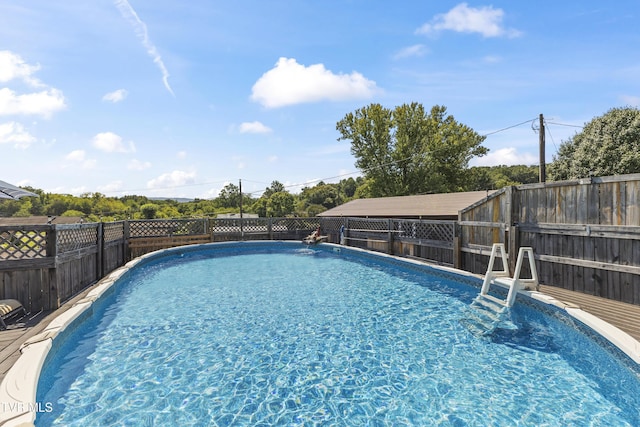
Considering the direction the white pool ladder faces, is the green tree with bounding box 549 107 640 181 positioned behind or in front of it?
behind

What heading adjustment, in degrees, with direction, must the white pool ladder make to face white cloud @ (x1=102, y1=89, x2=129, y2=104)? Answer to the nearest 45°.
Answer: approximately 45° to its right

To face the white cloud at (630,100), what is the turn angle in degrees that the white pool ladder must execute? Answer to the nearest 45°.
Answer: approximately 135° to its right

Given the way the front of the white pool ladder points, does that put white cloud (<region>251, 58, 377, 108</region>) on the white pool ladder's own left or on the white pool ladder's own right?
on the white pool ladder's own right

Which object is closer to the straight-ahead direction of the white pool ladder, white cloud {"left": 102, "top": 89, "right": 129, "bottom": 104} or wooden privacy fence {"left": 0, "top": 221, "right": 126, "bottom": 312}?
the wooden privacy fence

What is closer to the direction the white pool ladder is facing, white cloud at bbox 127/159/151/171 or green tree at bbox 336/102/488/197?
the white cloud

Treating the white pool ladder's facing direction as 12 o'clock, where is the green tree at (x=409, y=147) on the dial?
The green tree is roughly at 4 o'clock from the white pool ladder.

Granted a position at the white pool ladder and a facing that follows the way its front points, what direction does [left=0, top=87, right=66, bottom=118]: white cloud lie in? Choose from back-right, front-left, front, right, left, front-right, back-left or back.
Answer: front-right

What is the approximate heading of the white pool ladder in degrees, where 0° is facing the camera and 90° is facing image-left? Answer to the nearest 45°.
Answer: approximately 45°
